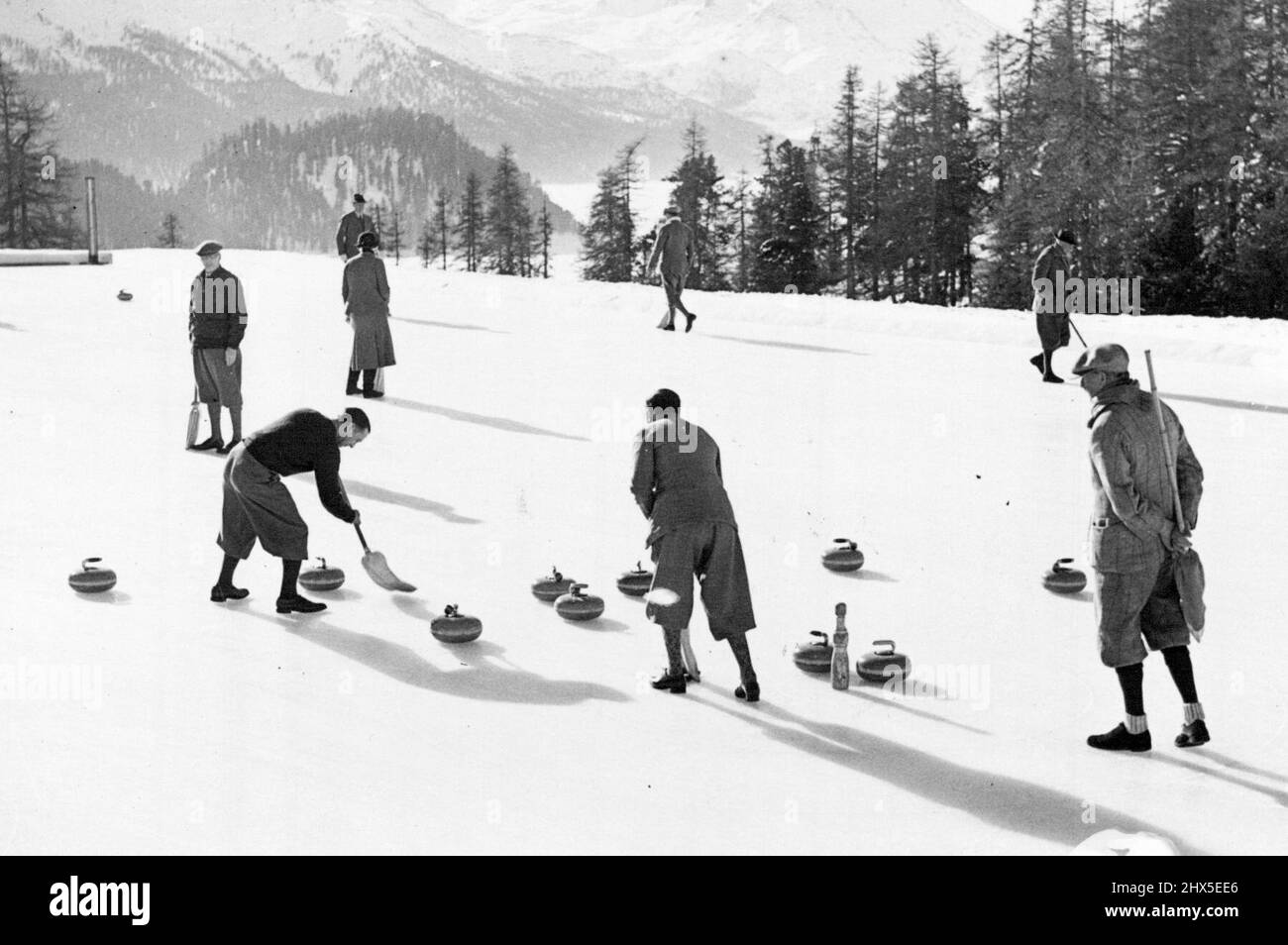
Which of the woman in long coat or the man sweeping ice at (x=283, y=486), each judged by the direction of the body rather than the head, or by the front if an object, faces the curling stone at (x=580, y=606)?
the man sweeping ice

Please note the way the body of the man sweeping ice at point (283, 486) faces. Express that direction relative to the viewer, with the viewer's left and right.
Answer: facing to the right of the viewer

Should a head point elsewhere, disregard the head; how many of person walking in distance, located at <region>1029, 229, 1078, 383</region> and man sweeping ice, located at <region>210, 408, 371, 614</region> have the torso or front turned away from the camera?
0

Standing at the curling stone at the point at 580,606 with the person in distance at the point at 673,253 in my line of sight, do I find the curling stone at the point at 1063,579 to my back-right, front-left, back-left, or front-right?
front-right
